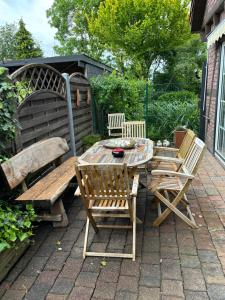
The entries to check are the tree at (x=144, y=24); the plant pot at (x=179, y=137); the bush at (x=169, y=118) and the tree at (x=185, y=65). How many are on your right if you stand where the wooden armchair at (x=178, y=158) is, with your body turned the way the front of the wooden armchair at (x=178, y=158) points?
4

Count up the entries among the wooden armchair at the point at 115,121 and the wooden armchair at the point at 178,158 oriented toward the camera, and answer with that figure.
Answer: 1

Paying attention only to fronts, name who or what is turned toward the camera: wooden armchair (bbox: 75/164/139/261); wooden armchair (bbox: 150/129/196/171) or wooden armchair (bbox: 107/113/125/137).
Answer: wooden armchair (bbox: 107/113/125/137)

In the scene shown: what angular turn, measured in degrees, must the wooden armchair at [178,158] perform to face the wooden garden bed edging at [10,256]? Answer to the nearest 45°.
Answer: approximately 45° to its left

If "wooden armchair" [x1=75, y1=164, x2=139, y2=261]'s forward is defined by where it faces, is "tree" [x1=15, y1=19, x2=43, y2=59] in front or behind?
in front

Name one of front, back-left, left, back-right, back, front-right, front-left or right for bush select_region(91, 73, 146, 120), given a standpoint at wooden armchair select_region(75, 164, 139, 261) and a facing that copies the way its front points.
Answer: front

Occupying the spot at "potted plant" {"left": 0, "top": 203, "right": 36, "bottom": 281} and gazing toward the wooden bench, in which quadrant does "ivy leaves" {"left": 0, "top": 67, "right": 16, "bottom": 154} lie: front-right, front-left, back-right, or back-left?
front-left

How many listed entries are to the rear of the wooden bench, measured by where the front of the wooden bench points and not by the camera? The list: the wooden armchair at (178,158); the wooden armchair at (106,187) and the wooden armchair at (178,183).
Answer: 0

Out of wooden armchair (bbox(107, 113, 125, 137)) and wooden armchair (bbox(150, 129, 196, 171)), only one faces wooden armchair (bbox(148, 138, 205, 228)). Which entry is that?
wooden armchair (bbox(107, 113, 125, 137))

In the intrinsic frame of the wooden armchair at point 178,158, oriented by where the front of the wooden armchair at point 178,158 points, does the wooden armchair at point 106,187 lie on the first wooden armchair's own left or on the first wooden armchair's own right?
on the first wooden armchair's own left

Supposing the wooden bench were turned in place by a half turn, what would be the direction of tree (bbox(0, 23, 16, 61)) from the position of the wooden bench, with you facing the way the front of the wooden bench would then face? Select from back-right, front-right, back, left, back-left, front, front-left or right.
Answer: front-right

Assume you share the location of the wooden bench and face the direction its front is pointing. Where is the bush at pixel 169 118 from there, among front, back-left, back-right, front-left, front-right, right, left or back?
left

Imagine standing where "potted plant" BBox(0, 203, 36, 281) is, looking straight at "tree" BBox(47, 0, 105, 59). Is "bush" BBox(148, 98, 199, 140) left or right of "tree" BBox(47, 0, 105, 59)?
right

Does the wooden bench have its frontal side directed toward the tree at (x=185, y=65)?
no

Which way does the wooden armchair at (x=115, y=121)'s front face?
toward the camera

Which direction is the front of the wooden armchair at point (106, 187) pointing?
away from the camera

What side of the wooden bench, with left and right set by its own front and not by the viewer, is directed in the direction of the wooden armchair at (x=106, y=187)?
front

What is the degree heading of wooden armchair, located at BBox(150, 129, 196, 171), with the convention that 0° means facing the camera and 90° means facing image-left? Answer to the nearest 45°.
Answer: approximately 90°

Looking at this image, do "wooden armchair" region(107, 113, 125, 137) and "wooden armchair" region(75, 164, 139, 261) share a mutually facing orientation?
yes

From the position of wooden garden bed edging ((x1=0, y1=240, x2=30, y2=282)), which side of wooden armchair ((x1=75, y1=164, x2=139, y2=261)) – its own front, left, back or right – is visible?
left
